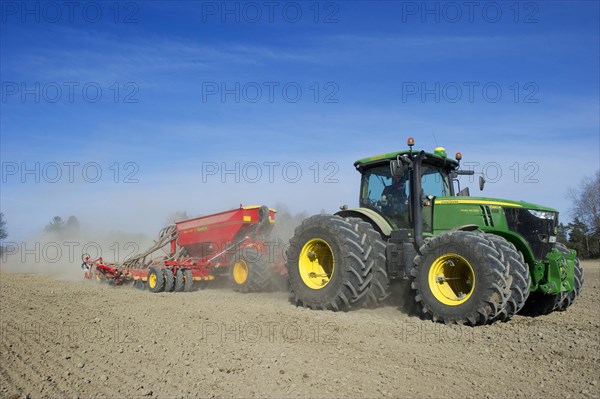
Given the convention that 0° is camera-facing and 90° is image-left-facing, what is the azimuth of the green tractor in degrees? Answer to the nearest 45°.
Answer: approximately 315°

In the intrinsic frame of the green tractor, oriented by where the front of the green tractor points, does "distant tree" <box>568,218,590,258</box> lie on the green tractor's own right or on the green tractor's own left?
on the green tractor's own left
